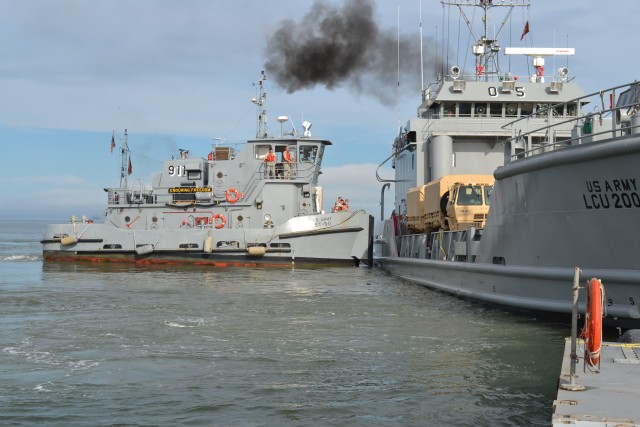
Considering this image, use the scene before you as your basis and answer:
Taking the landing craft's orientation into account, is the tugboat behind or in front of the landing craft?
behind

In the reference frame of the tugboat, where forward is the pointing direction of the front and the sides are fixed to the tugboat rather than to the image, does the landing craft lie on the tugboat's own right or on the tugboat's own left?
on the tugboat's own right

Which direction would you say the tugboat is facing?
to the viewer's right

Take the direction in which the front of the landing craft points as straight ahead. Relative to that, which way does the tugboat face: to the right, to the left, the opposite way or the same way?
to the left

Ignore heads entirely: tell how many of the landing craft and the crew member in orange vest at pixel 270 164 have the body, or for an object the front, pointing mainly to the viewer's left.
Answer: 0

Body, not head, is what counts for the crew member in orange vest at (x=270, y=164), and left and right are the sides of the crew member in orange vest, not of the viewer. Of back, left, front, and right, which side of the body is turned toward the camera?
front

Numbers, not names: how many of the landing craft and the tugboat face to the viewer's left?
0

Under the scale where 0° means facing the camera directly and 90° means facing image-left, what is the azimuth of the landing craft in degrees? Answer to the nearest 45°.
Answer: approximately 315°

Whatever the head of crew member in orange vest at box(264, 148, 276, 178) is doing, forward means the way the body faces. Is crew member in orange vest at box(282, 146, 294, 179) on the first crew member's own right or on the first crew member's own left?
on the first crew member's own left

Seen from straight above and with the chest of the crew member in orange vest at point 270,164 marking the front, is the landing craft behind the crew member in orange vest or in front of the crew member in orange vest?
in front

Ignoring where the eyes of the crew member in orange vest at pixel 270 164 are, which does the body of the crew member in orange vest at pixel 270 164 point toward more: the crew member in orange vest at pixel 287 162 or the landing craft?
the landing craft

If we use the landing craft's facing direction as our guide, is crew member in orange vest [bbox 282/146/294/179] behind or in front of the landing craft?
behind
